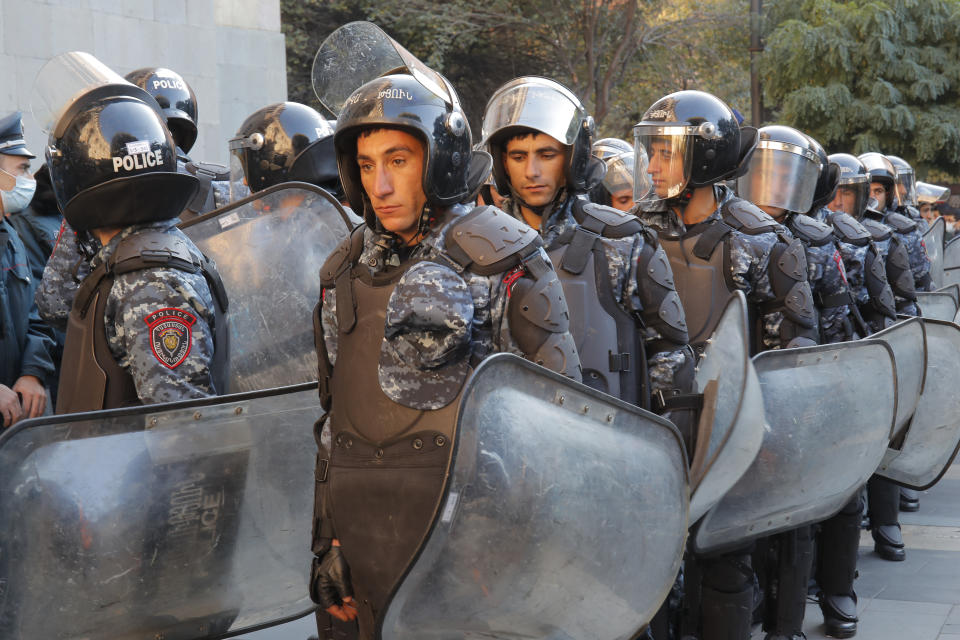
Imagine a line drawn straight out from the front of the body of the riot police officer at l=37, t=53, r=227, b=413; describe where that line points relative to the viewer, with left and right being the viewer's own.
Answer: facing to the left of the viewer

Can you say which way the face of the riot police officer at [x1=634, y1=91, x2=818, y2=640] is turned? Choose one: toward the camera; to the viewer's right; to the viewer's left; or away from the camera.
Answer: to the viewer's left

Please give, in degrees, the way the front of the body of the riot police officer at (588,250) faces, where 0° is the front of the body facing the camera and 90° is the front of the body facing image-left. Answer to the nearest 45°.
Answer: approximately 45°

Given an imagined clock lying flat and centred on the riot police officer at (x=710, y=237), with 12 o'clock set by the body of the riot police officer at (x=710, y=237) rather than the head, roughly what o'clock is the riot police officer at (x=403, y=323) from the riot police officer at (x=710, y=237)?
the riot police officer at (x=403, y=323) is roughly at 11 o'clock from the riot police officer at (x=710, y=237).

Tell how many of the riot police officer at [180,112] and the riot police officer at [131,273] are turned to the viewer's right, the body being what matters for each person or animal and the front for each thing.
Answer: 0

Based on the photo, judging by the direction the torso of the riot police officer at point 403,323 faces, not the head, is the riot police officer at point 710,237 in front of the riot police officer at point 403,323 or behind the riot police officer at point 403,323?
behind

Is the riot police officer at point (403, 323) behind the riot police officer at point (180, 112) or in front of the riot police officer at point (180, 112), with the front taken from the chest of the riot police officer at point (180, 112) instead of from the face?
behind

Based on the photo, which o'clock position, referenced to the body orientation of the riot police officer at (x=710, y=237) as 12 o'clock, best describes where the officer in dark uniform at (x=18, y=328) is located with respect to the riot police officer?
The officer in dark uniform is roughly at 1 o'clock from the riot police officer.

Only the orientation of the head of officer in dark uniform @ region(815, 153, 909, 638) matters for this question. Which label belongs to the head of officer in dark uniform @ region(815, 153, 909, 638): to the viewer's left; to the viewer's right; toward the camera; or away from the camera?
to the viewer's left

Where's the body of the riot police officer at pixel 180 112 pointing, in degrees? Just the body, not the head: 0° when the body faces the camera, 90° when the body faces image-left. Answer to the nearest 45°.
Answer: approximately 135°

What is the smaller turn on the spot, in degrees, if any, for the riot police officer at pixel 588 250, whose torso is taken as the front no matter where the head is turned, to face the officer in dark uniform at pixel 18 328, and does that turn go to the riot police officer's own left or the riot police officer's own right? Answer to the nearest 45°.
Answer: approximately 45° to the riot police officer's own right

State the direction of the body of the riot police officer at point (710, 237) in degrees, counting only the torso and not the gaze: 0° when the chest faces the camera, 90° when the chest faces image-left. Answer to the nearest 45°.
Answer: approximately 45°

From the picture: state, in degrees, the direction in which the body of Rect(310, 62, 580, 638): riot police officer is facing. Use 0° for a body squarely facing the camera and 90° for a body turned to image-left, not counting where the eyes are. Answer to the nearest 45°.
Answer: approximately 45°
